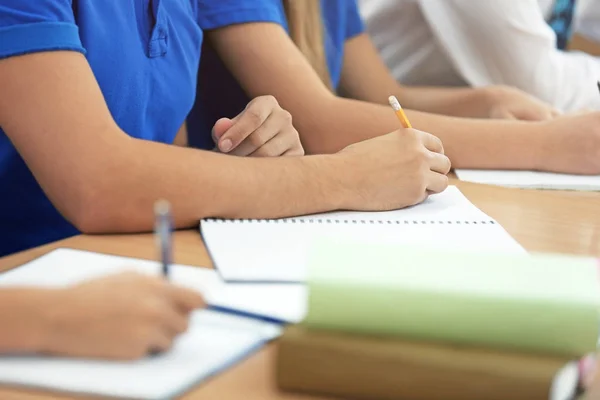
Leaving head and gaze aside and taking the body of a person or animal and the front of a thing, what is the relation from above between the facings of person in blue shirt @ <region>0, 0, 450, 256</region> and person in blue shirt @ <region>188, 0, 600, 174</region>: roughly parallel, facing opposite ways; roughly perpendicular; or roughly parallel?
roughly parallel

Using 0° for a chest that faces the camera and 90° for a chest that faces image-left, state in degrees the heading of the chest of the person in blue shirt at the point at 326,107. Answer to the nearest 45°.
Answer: approximately 315°

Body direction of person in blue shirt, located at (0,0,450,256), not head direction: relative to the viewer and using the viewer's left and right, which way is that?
facing the viewer and to the right of the viewer

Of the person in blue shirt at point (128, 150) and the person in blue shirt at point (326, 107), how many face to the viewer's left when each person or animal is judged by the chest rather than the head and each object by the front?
0
